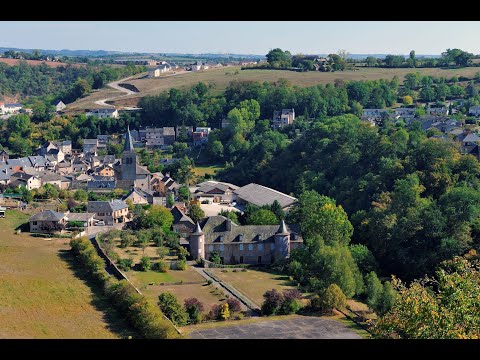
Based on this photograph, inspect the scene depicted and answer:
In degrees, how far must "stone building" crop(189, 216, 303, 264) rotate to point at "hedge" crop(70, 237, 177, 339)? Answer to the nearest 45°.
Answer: approximately 45° to its right

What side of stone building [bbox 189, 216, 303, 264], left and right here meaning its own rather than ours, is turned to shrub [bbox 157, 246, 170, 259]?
right

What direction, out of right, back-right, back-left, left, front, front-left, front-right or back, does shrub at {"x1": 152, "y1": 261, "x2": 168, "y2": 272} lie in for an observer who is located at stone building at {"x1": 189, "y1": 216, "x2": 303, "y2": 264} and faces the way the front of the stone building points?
front-right

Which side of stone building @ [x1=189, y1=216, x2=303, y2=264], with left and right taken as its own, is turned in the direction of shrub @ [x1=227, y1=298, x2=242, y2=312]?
front

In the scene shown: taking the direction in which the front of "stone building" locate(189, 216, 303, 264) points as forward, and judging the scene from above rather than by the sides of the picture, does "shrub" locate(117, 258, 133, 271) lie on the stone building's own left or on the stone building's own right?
on the stone building's own right

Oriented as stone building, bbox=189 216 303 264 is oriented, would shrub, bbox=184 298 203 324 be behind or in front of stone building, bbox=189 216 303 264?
in front

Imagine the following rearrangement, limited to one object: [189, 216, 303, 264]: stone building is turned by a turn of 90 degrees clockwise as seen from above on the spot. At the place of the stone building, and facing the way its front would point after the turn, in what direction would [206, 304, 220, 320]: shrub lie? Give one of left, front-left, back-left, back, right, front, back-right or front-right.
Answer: left

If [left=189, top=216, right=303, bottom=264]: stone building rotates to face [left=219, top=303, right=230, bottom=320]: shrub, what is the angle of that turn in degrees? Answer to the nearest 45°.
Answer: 0° — it already faces it

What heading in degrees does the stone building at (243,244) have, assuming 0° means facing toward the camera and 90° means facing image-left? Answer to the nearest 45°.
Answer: approximately 0°
